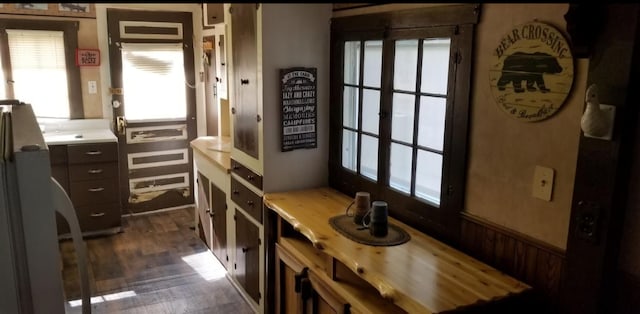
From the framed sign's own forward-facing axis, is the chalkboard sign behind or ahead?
ahead

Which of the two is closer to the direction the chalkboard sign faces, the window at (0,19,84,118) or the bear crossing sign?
the bear crossing sign

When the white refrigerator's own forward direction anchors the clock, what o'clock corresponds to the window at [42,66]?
The window is roughly at 9 o'clock from the white refrigerator.

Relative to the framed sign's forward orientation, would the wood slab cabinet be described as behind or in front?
in front

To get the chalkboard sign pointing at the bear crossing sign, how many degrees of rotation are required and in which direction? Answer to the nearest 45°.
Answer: approximately 45° to its left

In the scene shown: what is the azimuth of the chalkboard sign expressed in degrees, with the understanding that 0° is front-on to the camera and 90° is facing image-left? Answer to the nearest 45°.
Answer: approximately 0°

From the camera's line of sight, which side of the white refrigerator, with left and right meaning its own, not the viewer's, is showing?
right

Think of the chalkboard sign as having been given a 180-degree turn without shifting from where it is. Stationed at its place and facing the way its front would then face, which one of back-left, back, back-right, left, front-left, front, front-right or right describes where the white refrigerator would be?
back-left
